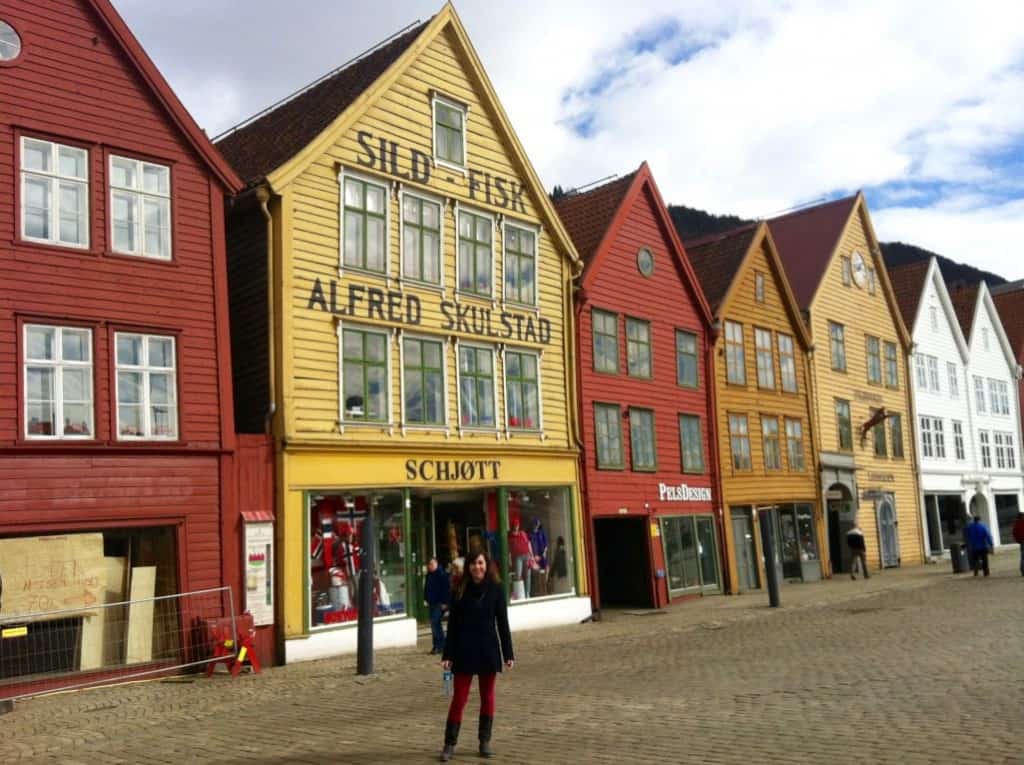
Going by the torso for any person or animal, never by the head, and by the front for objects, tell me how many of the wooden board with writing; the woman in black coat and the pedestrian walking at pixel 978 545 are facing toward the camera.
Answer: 2

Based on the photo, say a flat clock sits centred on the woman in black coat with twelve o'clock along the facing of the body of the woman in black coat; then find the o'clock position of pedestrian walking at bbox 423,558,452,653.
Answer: The pedestrian walking is roughly at 6 o'clock from the woman in black coat.

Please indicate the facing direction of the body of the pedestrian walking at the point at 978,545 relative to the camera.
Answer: away from the camera

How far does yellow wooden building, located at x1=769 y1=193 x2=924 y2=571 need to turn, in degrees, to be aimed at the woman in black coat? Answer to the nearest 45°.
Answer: approximately 45° to its right

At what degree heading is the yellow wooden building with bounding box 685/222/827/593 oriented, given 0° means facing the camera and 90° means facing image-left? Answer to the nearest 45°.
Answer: approximately 315°

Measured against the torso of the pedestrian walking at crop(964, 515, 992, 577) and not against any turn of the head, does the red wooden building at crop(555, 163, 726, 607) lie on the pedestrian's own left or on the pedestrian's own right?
on the pedestrian's own left

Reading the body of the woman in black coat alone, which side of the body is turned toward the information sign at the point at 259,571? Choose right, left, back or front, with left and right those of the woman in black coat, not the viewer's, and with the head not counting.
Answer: back

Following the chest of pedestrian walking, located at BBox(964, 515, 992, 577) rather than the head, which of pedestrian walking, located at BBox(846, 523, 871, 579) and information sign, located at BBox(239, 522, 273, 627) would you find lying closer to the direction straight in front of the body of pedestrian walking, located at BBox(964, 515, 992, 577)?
the pedestrian walking
